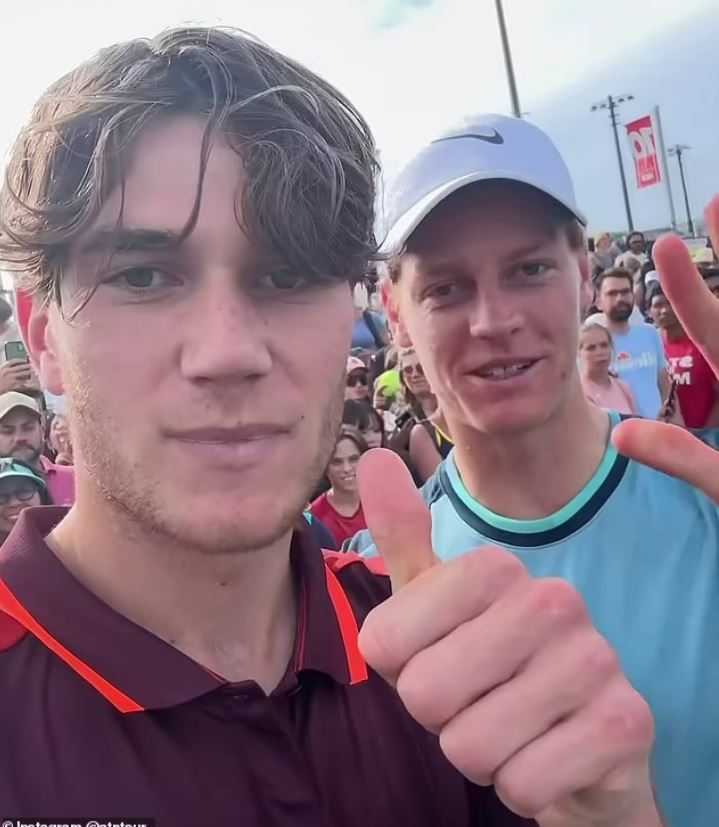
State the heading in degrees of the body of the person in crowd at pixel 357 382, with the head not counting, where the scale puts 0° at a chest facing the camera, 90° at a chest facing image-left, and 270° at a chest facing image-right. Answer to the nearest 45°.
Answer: approximately 0°

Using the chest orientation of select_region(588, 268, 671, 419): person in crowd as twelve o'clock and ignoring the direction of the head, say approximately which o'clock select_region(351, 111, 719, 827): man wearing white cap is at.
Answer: The man wearing white cap is roughly at 12 o'clock from the person in crowd.

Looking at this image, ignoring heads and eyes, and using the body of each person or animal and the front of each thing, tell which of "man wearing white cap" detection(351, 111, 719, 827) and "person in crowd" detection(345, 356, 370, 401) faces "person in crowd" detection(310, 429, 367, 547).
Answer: "person in crowd" detection(345, 356, 370, 401)

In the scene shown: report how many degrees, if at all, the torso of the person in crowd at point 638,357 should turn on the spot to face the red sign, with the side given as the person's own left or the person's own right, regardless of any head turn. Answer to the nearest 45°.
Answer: approximately 180°

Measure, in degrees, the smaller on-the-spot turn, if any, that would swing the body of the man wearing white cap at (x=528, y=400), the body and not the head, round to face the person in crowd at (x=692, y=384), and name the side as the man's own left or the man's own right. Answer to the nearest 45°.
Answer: approximately 180°

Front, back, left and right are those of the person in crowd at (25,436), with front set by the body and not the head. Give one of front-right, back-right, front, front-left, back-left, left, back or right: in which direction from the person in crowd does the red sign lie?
back-left
